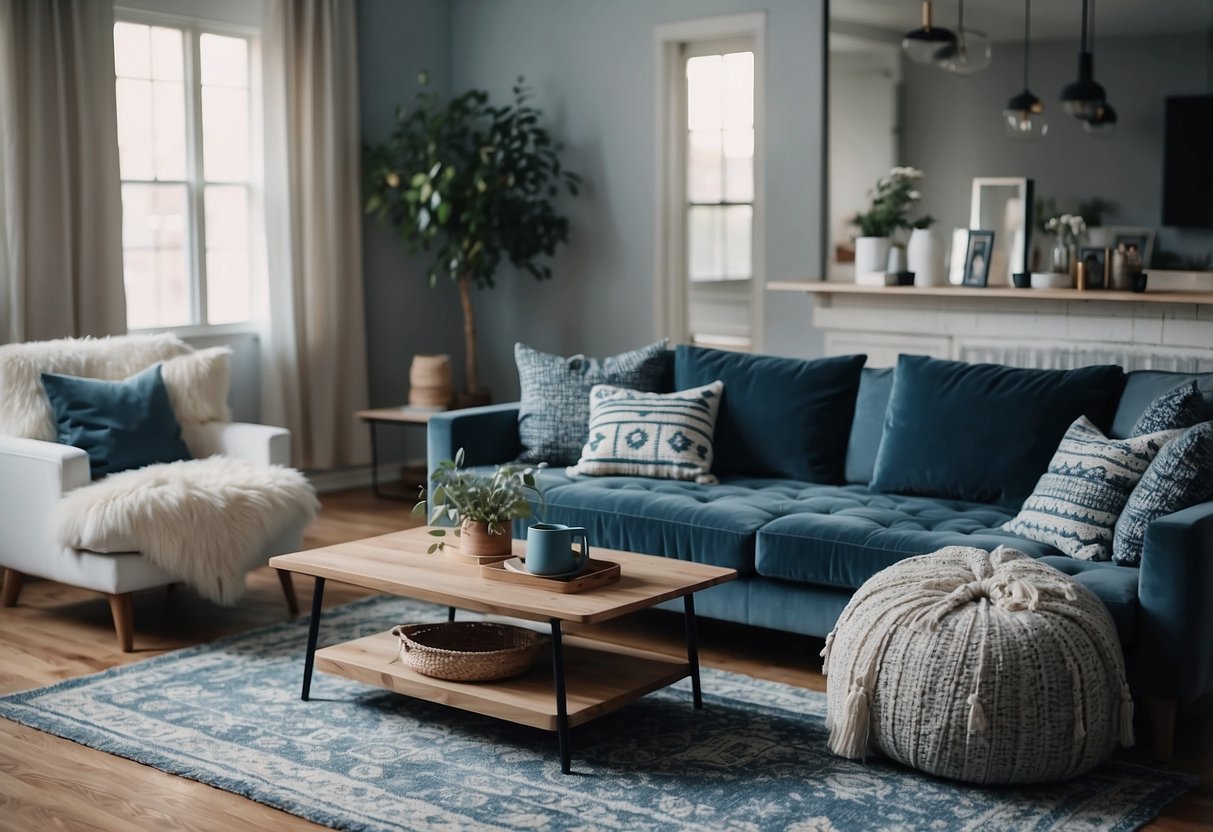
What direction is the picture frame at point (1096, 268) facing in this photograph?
toward the camera

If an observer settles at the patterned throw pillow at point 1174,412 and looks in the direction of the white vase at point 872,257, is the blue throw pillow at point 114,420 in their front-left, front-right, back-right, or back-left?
front-left

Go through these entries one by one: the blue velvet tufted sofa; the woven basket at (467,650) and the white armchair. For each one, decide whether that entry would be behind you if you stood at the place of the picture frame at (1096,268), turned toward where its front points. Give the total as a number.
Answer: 0

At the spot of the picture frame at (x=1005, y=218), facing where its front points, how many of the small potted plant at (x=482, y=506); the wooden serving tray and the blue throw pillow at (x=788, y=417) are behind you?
0

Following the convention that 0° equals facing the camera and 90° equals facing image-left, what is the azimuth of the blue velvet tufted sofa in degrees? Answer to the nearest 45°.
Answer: approximately 45°

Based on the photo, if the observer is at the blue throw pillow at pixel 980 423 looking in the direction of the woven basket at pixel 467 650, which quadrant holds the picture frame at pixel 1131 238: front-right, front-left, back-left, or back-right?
back-right

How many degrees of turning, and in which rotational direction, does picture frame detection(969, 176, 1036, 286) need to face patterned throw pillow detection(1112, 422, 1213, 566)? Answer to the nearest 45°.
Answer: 0° — it already faces it

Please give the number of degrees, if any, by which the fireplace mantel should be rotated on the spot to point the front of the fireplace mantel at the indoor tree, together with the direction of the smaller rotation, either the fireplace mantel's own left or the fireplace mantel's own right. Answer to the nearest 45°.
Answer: approximately 90° to the fireplace mantel's own right

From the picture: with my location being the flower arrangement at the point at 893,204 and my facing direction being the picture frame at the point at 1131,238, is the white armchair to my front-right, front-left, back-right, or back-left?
back-right

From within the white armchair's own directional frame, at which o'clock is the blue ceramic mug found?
The blue ceramic mug is roughly at 12 o'clock from the white armchair.

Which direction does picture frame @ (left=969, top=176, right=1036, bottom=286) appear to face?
toward the camera

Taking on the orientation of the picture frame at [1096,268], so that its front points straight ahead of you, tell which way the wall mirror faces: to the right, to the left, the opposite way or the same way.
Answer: the same way

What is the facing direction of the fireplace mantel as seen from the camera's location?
facing the viewer

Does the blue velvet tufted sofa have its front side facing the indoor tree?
no

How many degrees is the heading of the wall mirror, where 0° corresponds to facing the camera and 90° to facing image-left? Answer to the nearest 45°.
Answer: approximately 0°

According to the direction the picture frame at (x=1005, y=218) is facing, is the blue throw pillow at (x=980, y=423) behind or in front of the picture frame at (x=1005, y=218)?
in front

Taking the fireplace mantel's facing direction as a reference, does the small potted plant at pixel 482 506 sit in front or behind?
in front

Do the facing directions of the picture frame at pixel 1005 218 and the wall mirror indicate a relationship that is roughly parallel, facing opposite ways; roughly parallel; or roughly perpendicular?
roughly parallel

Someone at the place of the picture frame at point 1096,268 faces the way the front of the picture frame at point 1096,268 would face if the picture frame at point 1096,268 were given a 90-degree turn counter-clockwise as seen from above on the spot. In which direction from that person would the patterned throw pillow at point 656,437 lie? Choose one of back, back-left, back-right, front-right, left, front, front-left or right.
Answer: back-right
